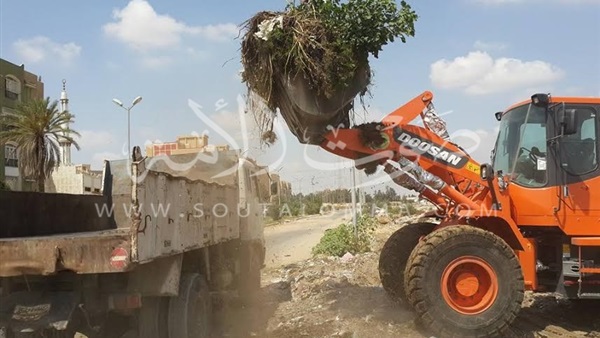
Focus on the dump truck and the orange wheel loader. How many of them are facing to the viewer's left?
1

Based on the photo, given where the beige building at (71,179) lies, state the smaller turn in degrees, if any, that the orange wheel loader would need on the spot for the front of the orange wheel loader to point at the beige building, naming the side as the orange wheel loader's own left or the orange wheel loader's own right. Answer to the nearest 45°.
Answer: approximately 45° to the orange wheel loader's own right

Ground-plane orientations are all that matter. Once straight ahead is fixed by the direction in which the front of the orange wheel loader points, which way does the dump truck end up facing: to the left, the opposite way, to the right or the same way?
to the right

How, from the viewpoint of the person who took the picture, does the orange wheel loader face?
facing to the left of the viewer

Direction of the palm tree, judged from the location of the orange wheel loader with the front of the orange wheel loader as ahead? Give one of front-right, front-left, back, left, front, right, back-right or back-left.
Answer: front-right

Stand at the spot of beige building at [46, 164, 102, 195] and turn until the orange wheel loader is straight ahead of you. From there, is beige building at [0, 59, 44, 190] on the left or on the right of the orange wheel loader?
right

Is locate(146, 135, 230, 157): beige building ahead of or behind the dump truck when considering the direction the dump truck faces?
ahead

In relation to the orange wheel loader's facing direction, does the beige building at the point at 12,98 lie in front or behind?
in front

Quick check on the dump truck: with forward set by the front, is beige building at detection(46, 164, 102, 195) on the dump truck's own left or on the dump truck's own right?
on the dump truck's own left

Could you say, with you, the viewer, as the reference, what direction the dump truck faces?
facing away from the viewer and to the right of the viewer

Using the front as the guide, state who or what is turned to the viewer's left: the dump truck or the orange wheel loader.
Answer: the orange wheel loader
